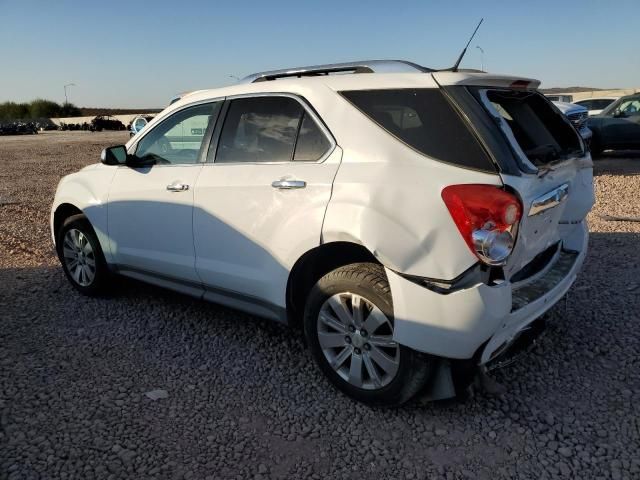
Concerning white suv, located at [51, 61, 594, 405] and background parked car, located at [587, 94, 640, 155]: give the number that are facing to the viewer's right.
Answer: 0

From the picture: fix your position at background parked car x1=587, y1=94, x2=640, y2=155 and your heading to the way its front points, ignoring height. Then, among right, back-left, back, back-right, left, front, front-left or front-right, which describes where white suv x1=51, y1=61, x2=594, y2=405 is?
left

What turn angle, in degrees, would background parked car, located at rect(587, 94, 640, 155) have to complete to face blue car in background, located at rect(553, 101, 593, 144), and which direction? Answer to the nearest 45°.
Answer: approximately 45° to its left

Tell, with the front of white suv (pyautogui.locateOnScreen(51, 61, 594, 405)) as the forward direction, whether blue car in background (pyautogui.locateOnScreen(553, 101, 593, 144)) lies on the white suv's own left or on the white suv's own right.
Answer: on the white suv's own right

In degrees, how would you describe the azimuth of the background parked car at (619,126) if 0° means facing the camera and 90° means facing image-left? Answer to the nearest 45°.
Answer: approximately 90°

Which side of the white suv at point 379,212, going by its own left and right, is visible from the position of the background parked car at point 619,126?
right

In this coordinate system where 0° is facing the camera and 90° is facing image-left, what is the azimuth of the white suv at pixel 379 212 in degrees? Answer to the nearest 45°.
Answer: approximately 135°
